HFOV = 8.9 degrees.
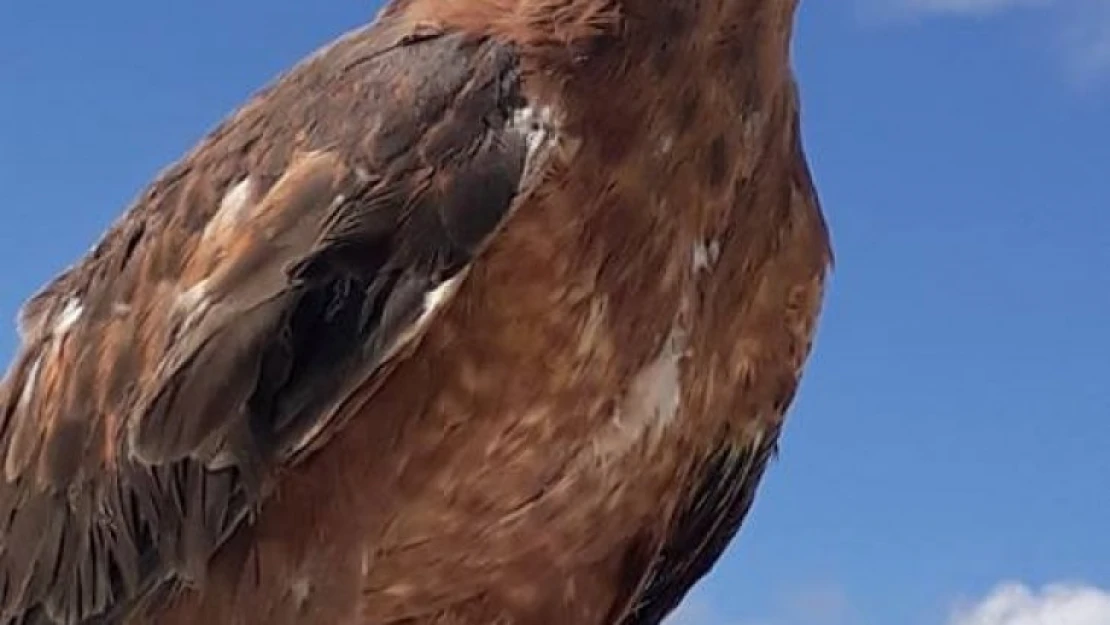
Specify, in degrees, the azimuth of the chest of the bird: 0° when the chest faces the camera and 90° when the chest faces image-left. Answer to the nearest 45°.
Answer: approximately 315°
